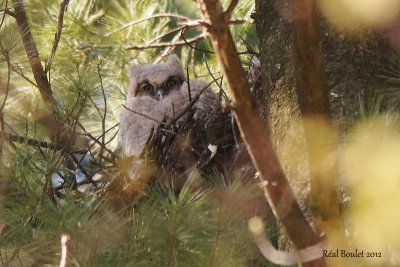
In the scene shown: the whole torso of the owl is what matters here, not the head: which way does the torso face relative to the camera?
toward the camera
